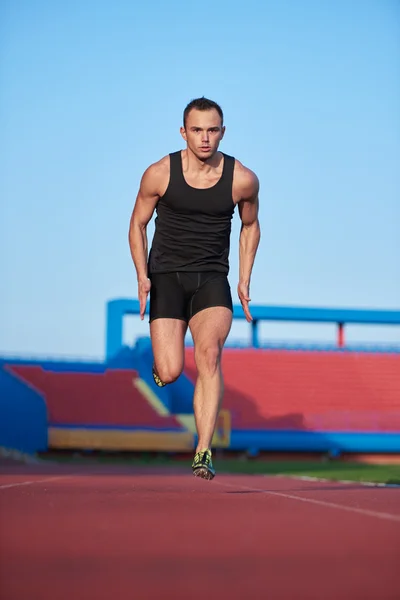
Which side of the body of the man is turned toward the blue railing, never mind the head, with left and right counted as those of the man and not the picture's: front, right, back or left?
back

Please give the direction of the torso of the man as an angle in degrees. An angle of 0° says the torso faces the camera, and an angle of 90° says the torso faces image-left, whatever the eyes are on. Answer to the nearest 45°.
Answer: approximately 0°
